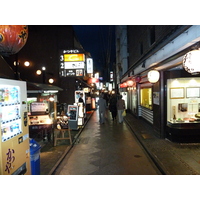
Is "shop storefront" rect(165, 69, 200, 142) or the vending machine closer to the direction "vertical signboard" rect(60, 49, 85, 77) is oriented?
the vending machine

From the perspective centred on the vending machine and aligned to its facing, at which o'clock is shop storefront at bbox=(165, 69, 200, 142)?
The shop storefront is roughly at 10 o'clock from the vending machine.

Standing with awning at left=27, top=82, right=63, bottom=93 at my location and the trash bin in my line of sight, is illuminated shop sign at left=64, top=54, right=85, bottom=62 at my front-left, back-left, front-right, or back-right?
back-left

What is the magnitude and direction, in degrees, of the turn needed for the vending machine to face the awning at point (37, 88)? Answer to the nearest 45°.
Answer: approximately 135° to its left

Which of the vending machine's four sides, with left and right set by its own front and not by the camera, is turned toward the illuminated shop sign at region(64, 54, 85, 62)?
left

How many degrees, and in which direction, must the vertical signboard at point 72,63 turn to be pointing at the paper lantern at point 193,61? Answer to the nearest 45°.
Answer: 0° — it already faces it

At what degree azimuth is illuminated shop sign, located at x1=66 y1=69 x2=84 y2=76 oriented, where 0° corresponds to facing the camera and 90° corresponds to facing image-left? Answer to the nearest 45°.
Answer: approximately 0°

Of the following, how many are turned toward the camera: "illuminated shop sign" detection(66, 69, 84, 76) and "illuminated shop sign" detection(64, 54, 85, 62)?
2

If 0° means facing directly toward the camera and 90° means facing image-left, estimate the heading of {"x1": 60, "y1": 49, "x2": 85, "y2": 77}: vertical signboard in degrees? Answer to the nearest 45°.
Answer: approximately 0°

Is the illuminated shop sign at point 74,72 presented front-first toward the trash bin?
yes
